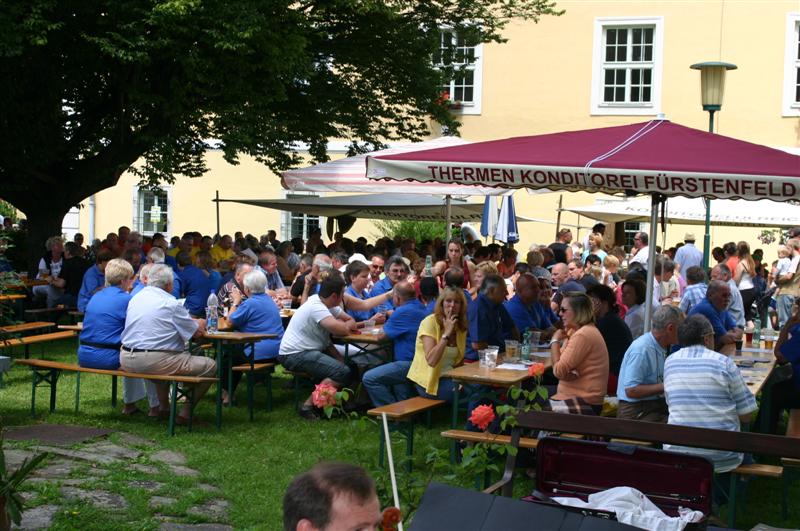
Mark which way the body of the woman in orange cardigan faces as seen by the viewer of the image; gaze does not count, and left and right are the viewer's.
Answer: facing to the left of the viewer

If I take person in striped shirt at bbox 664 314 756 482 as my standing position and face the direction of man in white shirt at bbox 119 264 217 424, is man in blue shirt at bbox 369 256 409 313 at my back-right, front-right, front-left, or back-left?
front-right

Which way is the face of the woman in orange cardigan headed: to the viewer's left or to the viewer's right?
to the viewer's left

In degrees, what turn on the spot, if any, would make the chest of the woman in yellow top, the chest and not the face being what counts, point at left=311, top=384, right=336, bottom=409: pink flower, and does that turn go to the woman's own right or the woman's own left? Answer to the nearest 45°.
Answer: approximately 45° to the woman's own right

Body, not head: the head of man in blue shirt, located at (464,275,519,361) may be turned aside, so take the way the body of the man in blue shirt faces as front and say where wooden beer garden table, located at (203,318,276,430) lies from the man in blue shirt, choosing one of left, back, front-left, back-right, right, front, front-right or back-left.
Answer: back-right

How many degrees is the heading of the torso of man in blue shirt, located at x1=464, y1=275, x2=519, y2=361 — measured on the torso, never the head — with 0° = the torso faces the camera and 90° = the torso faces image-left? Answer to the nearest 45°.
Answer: approximately 315°

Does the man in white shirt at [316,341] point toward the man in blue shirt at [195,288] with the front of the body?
no

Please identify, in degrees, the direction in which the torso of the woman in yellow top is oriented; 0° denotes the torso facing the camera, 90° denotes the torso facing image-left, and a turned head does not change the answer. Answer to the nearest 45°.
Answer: approximately 315°
